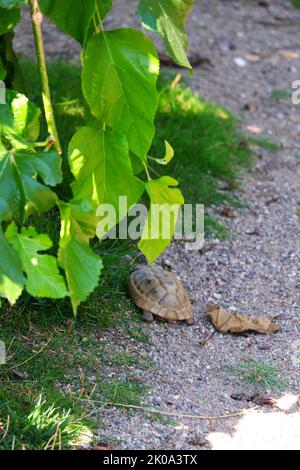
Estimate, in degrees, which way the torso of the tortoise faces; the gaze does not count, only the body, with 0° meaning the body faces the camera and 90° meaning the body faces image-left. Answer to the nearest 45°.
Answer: approximately 135°

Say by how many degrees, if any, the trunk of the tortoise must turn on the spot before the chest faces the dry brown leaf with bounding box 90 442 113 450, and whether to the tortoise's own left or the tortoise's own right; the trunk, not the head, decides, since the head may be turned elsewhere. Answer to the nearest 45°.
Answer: approximately 135° to the tortoise's own left

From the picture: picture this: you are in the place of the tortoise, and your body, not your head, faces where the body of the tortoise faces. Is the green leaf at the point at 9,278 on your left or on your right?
on your left

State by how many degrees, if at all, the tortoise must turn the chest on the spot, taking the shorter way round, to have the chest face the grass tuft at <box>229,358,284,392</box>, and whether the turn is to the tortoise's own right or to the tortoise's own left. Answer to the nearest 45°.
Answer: approximately 180°
